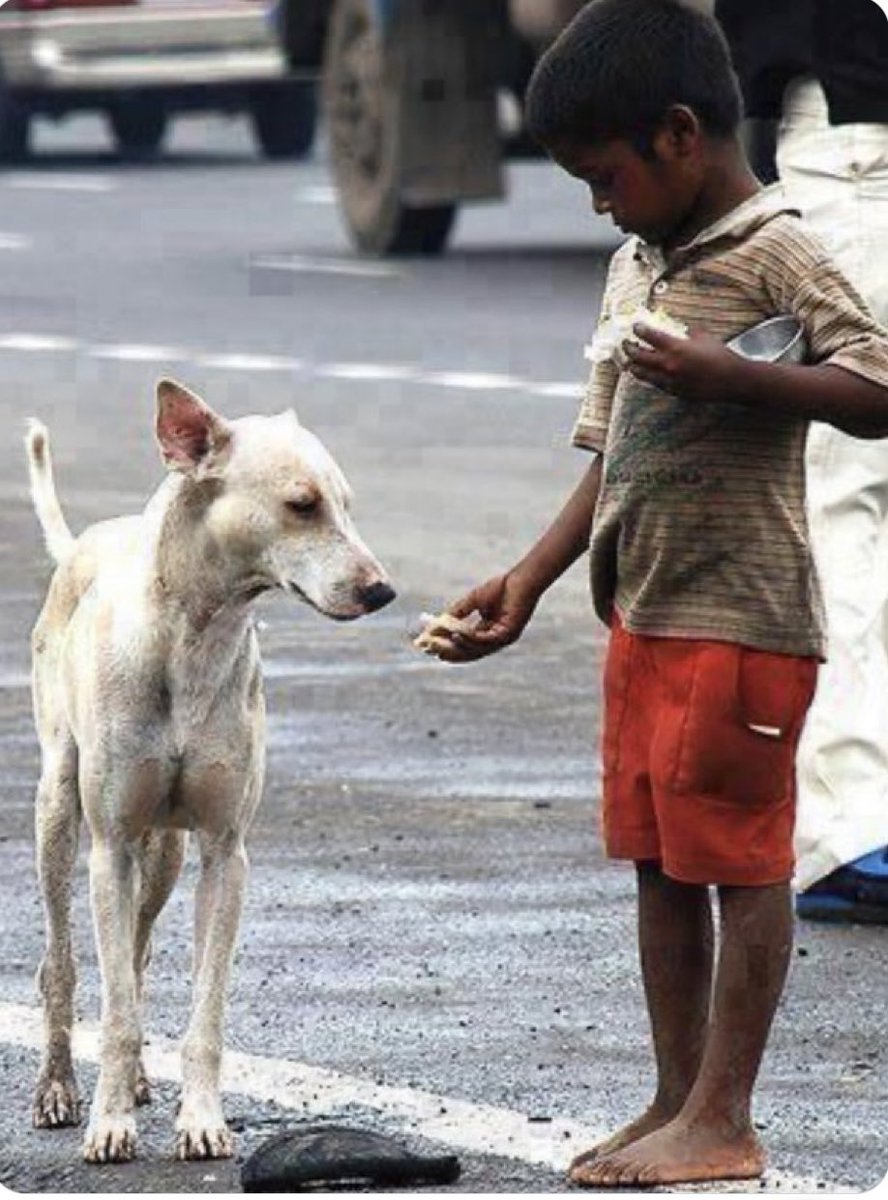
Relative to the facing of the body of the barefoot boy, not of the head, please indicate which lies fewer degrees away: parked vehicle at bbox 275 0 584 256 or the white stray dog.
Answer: the white stray dog

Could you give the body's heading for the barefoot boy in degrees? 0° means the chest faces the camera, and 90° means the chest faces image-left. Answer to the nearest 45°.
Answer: approximately 45°

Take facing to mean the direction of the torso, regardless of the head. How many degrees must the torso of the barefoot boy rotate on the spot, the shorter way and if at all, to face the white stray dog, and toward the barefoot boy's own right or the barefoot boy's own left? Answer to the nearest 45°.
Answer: approximately 45° to the barefoot boy's own right

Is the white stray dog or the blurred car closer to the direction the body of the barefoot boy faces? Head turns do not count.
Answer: the white stray dog

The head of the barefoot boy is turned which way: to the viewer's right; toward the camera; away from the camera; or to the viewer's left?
to the viewer's left
